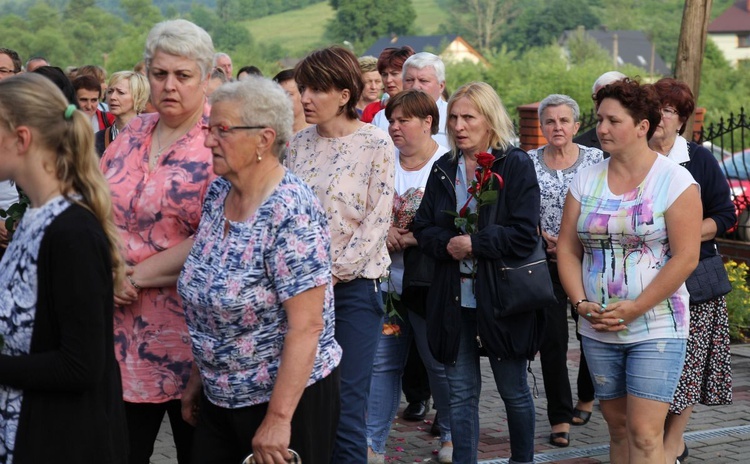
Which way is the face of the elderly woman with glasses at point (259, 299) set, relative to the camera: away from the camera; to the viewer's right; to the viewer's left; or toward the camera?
to the viewer's left

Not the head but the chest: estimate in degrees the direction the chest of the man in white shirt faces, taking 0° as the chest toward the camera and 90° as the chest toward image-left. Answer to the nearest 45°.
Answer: approximately 45°

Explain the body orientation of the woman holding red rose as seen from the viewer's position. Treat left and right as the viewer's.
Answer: facing the viewer and to the left of the viewer

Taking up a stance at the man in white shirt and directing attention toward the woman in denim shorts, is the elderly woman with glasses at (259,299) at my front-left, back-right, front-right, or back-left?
front-right

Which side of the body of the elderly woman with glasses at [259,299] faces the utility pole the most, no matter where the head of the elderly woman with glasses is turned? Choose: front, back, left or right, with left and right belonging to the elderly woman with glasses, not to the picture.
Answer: back

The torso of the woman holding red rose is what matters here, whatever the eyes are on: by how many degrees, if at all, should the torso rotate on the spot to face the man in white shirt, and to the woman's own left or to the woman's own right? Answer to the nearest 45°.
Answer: approximately 135° to the woman's own right

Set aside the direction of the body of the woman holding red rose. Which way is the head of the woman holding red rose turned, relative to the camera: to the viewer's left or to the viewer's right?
to the viewer's left

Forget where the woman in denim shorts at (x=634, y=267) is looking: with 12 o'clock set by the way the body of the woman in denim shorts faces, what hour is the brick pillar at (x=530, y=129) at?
The brick pillar is roughly at 4 o'clock from the woman in denim shorts.

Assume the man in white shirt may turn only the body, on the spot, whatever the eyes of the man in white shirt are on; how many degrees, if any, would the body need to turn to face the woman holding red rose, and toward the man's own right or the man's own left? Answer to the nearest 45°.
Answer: approximately 45° to the man's own left

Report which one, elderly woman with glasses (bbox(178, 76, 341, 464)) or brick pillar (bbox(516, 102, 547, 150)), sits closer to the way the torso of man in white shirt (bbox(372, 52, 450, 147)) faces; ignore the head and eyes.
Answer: the elderly woman with glasses

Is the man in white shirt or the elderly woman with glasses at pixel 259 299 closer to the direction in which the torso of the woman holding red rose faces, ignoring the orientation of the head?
the elderly woman with glasses

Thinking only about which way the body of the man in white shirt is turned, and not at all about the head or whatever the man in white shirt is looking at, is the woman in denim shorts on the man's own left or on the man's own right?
on the man's own left

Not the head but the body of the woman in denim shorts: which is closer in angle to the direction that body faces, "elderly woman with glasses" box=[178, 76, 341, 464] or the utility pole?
the elderly woman with glasses
